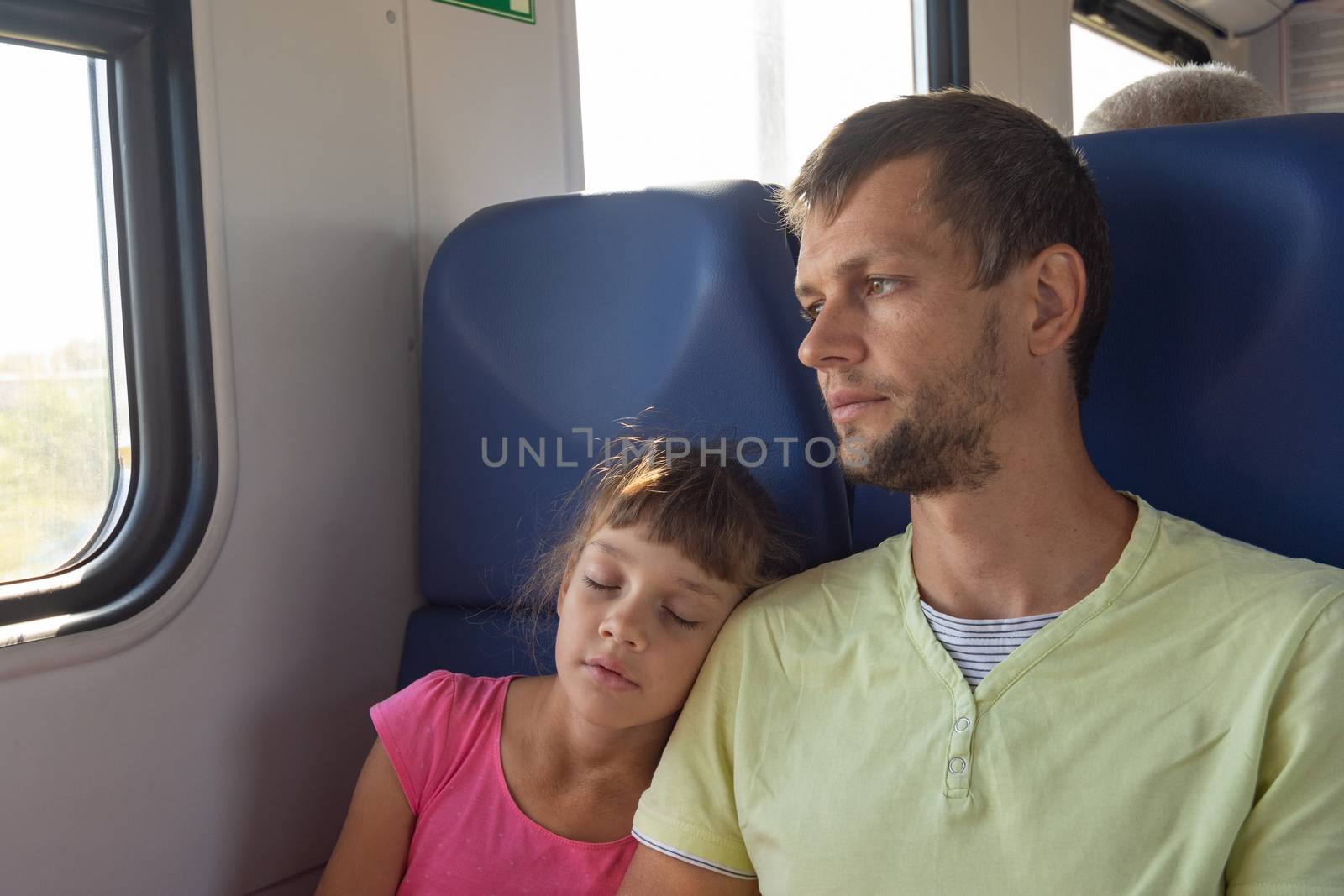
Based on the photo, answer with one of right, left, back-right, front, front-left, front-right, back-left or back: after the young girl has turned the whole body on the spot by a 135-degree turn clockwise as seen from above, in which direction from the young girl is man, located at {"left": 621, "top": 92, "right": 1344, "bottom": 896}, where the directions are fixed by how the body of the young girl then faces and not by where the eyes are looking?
back

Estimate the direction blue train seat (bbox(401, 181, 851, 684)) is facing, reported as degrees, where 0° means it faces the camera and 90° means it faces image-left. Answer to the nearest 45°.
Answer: approximately 0°

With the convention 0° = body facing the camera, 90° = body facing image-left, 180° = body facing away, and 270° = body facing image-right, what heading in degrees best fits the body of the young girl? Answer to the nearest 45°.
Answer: approximately 0°

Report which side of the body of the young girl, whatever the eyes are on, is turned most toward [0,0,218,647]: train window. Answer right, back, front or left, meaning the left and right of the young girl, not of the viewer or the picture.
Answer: right

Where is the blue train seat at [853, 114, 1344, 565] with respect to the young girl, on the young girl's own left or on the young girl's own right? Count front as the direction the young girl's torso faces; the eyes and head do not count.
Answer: on the young girl's own left

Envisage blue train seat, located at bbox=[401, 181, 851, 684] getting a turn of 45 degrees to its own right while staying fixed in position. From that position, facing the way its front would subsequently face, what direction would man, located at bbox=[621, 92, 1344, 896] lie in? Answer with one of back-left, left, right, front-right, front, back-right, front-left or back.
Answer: left
